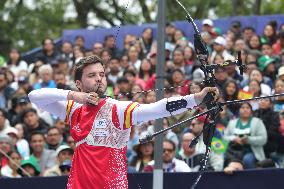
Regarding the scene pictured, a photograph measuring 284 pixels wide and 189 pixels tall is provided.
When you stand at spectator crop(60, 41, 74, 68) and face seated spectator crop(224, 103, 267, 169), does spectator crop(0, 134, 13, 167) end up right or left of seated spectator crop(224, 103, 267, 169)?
right

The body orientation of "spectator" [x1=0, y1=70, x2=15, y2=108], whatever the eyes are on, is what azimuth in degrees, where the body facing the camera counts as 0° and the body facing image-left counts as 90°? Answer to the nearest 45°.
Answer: approximately 0°

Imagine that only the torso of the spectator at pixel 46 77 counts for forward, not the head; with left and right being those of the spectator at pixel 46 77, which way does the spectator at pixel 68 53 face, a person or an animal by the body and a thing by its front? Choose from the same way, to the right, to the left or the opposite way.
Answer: the same way

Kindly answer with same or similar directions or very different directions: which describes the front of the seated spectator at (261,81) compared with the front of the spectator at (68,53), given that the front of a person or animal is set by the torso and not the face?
same or similar directions

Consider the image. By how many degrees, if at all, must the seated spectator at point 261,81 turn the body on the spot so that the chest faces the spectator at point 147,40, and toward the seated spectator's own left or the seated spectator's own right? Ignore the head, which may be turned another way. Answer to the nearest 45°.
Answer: approximately 135° to the seated spectator's own right

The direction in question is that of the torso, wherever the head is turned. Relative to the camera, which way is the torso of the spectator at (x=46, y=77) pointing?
toward the camera

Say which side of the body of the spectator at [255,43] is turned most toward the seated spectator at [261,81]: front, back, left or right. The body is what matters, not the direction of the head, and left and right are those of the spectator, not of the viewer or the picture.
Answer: front

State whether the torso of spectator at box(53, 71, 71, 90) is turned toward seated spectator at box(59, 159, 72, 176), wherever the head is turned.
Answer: yes

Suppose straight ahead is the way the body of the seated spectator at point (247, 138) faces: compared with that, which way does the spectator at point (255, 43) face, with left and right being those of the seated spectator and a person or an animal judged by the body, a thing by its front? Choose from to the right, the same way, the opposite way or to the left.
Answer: the same way

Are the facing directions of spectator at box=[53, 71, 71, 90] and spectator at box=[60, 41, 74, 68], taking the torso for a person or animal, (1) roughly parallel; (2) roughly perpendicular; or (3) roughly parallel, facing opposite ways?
roughly parallel

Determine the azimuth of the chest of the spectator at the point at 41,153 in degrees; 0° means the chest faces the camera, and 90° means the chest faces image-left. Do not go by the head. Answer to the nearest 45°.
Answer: approximately 0°

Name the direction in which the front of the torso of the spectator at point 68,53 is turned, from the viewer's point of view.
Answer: toward the camera

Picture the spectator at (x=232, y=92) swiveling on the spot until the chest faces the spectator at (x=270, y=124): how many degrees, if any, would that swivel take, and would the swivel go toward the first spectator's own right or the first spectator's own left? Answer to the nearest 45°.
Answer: approximately 45° to the first spectator's own left

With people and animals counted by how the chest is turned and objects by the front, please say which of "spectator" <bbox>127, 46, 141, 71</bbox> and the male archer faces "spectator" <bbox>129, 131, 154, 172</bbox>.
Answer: "spectator" <bbox>127, 46, 141, 71</bbox>

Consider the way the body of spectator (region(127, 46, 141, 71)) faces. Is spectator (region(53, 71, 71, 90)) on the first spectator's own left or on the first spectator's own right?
on the first spectator's own right
